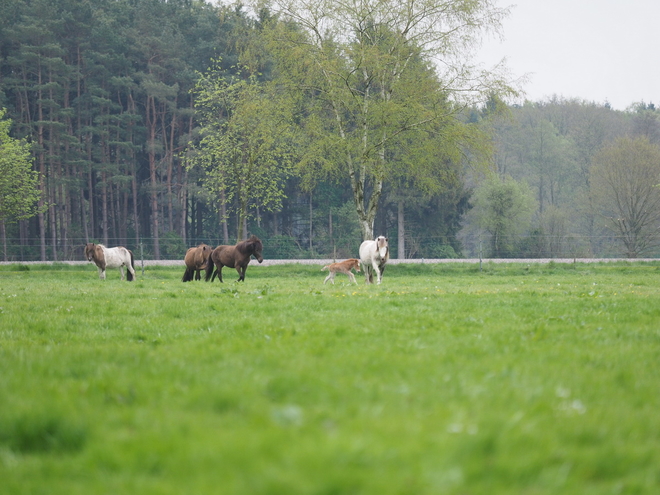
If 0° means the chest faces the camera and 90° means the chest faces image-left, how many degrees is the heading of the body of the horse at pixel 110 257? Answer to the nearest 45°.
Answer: approximately 90°

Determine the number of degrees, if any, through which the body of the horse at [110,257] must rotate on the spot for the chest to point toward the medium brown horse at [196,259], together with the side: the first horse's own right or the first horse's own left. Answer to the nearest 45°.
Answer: approximately 135° to the first horse's own left

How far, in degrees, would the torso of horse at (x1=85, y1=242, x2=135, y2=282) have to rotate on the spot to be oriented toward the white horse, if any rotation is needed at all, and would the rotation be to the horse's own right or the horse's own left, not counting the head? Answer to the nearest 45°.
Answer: approximately 135° to the horse's own left

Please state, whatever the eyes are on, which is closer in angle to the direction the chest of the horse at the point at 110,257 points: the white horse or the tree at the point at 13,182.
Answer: the tree

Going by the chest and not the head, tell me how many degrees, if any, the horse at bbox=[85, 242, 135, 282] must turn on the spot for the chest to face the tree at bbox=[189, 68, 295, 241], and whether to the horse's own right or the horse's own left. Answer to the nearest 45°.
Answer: approximately 135° to the horse's own right

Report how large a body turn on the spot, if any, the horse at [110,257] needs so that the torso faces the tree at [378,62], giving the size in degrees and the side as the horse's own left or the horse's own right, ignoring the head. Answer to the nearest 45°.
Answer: approximately 180°

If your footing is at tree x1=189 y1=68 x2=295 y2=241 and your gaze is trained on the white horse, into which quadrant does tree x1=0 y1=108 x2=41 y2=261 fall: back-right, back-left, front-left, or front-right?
back-right

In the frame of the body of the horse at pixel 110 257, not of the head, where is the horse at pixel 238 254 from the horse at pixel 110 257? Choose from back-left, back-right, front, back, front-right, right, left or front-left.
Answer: back-left
